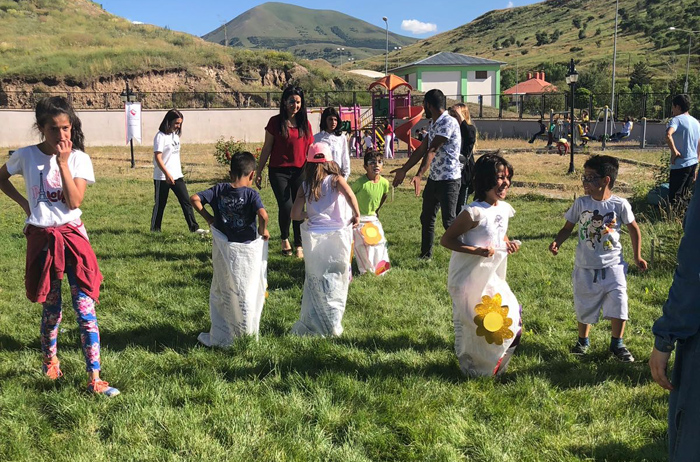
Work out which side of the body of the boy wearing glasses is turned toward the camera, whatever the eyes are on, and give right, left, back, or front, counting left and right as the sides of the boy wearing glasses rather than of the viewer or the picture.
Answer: front

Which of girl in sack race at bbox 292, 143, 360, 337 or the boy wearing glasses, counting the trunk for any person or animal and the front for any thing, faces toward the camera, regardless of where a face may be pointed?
the boy wearing glasses

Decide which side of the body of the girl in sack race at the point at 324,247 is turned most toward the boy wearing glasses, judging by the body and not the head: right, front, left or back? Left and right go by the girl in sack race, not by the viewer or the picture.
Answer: right

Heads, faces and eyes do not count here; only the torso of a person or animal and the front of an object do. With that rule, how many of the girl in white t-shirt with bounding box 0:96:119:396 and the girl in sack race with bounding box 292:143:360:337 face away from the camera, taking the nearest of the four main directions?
1

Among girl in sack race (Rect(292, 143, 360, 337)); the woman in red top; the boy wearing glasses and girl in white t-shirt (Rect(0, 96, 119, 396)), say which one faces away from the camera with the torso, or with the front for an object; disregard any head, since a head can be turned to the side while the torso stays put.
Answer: the girl in sack race

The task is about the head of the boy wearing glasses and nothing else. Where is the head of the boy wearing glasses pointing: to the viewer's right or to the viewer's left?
to the viewer's left

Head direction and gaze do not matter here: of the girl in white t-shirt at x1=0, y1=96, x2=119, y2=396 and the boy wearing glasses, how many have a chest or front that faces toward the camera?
2

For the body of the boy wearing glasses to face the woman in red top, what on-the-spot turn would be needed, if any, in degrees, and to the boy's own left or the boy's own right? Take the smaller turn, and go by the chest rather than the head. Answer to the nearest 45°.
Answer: approximately 135° to the boy's own right

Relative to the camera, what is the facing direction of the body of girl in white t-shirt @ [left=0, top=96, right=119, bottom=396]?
toward the camera

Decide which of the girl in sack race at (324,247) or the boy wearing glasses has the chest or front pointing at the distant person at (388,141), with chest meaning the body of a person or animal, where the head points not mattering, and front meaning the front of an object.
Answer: the girl in sack race

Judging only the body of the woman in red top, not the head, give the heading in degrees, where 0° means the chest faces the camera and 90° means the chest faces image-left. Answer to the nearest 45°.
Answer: approximately 0°

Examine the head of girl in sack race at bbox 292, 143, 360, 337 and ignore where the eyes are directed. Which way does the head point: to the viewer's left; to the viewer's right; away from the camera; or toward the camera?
away from the camera

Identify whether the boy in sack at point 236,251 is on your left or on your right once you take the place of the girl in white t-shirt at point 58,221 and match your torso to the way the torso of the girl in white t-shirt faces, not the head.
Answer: on your left

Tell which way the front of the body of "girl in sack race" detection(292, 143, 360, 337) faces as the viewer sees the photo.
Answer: away from the camera
